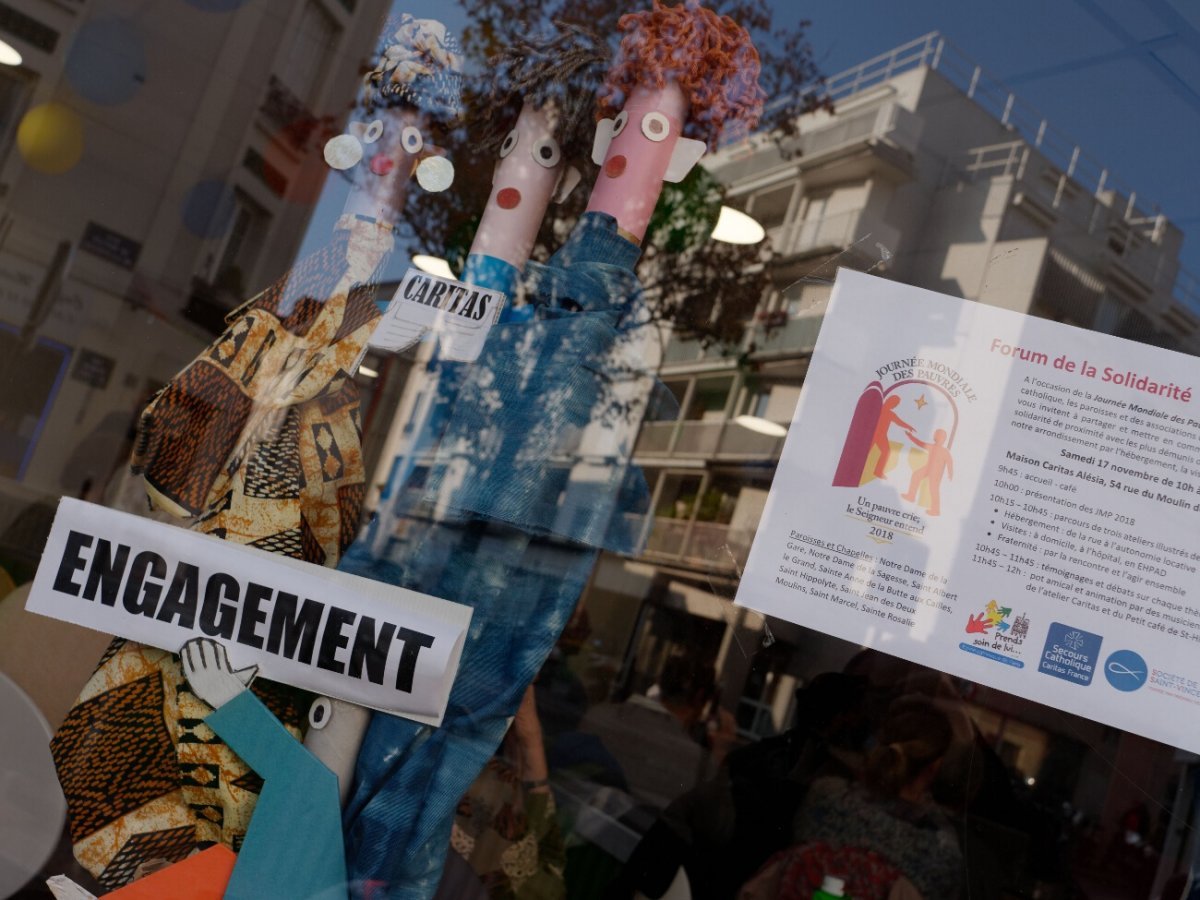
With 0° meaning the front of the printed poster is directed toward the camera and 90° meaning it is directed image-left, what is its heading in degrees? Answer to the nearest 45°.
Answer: approximately 0°

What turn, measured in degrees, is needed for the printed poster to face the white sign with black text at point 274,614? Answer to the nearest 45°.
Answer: approximately 90° to its right

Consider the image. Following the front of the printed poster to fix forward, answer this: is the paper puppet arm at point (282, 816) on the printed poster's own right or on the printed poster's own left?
on the printed poster's own right

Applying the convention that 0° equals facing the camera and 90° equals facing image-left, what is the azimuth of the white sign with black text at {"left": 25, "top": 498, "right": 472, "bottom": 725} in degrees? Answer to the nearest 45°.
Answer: approximately 0°

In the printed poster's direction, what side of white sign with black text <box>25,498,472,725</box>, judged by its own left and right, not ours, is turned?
left

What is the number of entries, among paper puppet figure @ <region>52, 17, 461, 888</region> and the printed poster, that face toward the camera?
2

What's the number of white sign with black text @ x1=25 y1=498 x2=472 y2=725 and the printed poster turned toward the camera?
2
